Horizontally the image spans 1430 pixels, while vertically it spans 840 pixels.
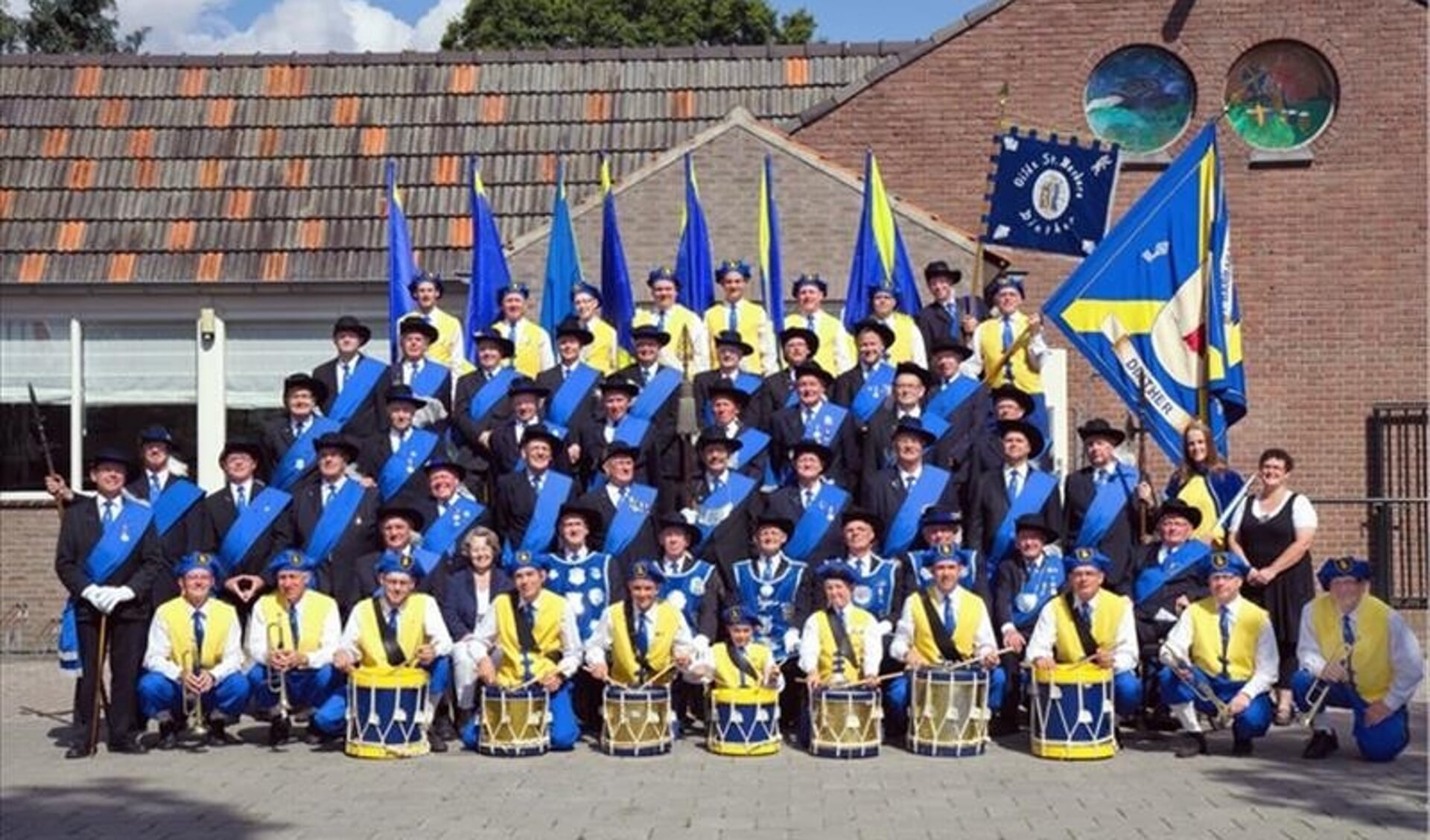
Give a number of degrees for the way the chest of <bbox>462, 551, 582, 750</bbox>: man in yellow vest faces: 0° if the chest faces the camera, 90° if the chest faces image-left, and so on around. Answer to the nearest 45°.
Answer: approximately 0°

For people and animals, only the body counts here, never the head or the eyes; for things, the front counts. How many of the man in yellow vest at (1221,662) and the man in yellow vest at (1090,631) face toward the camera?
2

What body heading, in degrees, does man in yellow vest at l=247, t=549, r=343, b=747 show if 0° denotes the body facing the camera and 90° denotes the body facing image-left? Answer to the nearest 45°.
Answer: approximately 0°

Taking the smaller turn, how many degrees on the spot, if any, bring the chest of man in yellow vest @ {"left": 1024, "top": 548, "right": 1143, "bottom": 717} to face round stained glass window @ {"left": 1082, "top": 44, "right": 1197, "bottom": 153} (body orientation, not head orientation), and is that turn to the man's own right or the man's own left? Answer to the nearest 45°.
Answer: approximately 180°

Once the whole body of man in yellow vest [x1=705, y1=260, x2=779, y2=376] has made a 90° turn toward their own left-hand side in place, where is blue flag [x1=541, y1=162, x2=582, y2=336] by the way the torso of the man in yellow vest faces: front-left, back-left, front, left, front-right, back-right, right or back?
back-left

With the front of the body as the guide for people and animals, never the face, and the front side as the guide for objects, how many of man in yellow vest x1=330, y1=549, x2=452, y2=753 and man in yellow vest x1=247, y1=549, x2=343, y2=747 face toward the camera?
2

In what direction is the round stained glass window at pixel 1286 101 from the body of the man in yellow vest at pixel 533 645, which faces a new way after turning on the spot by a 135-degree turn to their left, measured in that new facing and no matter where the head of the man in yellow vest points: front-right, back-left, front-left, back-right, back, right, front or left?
front
